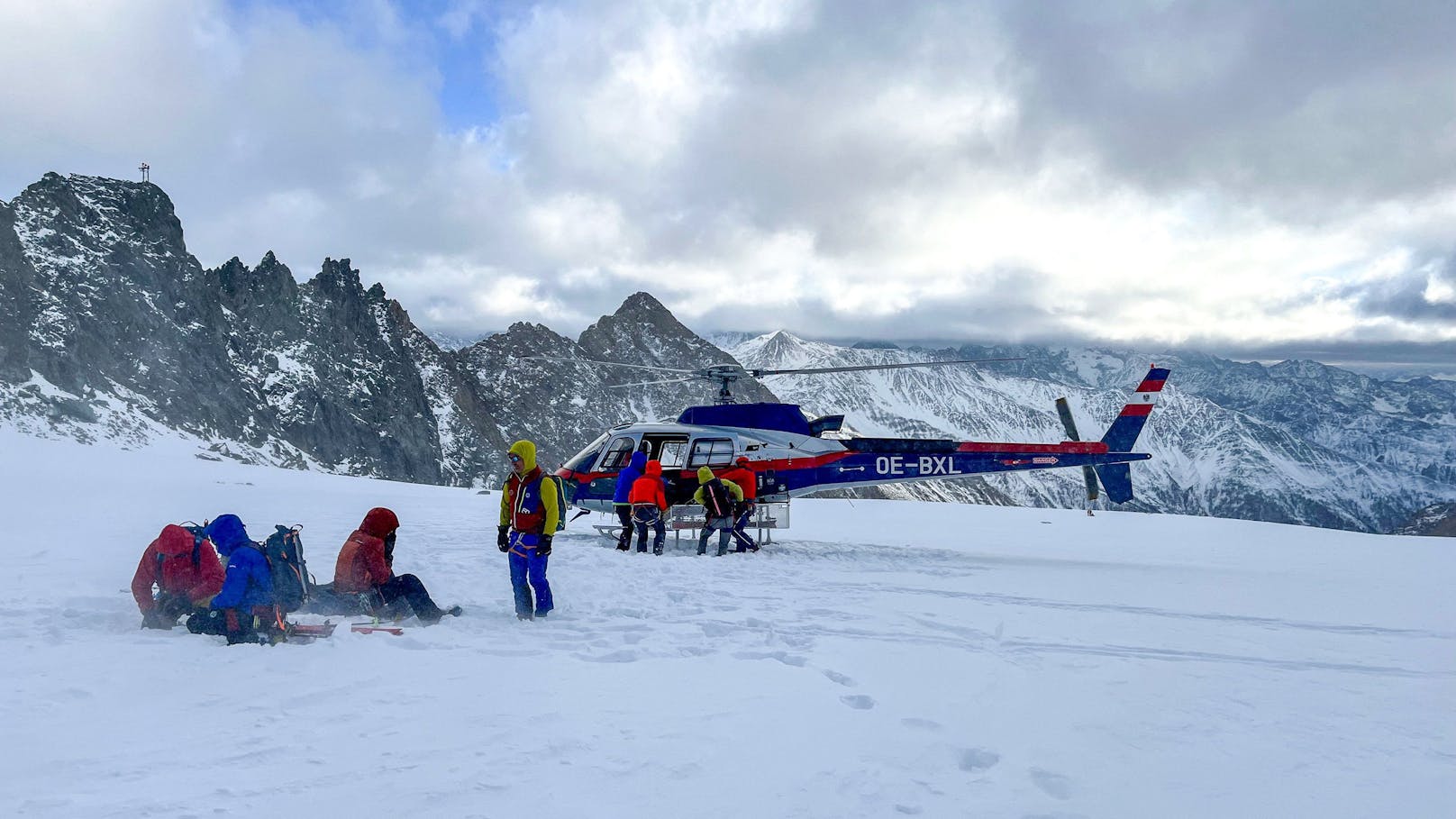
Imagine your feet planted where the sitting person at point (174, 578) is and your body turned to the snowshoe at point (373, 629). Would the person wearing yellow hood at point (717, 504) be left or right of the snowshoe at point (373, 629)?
left

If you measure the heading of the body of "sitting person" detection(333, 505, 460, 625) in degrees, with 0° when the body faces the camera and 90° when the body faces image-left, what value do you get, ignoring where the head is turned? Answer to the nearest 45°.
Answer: approximately 270°

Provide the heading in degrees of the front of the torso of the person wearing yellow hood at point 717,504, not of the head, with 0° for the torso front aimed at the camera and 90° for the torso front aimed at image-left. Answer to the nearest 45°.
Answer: approximately 180°

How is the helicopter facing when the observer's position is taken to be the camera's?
facing to the left of the viewer

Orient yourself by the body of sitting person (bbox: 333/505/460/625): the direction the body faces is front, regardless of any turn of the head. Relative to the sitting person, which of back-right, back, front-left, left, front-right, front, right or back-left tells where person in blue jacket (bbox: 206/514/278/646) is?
back-right

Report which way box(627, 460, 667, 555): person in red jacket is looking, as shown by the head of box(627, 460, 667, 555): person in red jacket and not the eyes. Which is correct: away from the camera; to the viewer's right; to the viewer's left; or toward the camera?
away from the camera

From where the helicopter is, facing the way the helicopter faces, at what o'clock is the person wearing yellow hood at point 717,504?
The person wearing yellow hood is roughly at 10 o'clock from the helicopter.

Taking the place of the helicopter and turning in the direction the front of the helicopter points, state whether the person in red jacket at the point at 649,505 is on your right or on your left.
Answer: on your left

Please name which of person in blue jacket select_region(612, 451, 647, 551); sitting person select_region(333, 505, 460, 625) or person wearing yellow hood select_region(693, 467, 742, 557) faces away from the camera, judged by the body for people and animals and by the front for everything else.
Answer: the person wearing yellow hood

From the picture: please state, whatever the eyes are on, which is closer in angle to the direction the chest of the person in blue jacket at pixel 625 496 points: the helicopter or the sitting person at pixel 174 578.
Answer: the helicopter

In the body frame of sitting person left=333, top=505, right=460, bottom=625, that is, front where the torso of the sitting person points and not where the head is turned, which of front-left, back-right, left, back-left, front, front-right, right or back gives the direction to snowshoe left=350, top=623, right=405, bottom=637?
right
